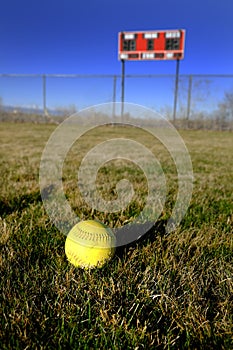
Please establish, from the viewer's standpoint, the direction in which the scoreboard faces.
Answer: facing the viewer

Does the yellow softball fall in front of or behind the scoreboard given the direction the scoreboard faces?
in front
